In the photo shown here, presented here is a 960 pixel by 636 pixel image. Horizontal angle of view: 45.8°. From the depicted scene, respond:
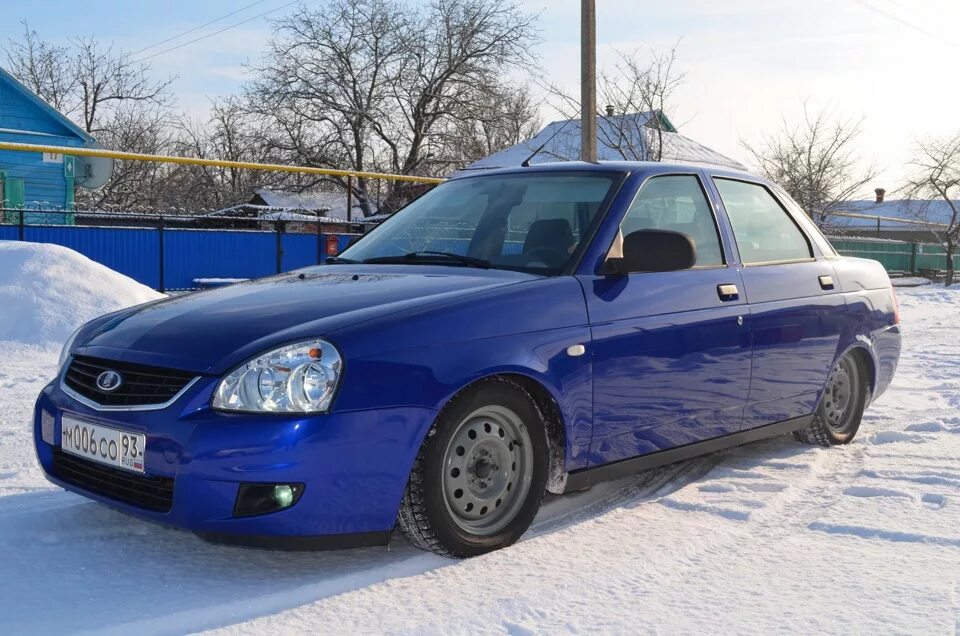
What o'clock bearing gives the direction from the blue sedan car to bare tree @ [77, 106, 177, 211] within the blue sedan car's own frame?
The bare tree is roughly at 4 o'clock from the blue sedan car.

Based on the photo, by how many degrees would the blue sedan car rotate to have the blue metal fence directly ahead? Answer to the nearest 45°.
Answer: approximately 135° to its right

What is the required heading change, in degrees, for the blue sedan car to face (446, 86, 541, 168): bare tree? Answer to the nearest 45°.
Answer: approximately 135° to its right

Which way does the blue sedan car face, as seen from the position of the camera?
facing the viewer and to the left of the viewer

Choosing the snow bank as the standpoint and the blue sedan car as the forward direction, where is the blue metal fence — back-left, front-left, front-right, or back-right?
back-left

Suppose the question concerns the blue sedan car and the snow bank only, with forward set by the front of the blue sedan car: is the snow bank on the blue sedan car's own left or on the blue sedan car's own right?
on the blue sedan car's own right

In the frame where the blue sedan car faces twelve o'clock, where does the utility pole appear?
The utility pole is roughly at 5 o'clock from the blue sedan car.
